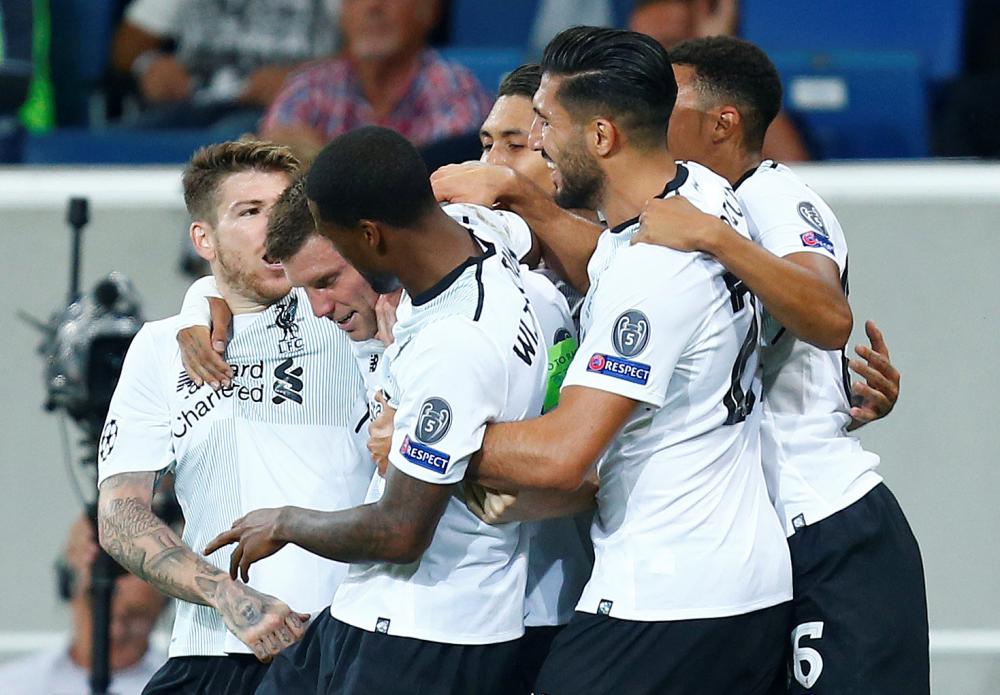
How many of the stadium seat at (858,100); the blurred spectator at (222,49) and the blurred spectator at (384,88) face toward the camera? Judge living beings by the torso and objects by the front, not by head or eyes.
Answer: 3

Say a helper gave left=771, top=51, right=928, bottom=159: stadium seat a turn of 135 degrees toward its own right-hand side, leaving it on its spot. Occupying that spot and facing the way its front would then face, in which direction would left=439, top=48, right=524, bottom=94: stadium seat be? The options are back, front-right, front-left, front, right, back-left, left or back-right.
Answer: front-left

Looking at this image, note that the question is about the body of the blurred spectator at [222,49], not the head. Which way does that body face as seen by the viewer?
toward the camera

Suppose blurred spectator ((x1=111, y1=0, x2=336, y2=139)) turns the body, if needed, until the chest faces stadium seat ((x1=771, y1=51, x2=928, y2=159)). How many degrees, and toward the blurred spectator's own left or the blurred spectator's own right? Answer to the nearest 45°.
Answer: approximately 45° to the blurred spectator's own left

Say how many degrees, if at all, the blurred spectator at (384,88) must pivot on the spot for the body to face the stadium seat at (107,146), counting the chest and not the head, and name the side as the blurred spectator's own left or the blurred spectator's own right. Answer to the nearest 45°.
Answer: approximately 90° to the blurred spectator's own right

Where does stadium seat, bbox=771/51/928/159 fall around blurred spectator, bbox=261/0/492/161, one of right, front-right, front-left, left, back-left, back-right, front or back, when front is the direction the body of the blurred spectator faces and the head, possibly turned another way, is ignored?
left

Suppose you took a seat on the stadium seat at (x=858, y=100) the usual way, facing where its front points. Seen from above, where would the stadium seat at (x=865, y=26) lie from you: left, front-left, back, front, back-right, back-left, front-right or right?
back

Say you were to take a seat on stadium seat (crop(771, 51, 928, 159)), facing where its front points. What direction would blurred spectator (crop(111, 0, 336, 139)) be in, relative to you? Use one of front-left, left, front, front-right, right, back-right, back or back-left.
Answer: right

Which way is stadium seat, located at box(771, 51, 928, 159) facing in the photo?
toward the camera

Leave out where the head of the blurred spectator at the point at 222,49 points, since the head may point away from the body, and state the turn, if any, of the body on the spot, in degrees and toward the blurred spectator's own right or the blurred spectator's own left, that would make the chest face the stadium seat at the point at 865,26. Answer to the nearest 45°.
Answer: approximately 90° to the blurred spectator's own left

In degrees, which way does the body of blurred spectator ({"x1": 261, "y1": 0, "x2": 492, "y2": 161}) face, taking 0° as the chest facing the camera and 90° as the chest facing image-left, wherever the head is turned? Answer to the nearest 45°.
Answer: approximately 0°
